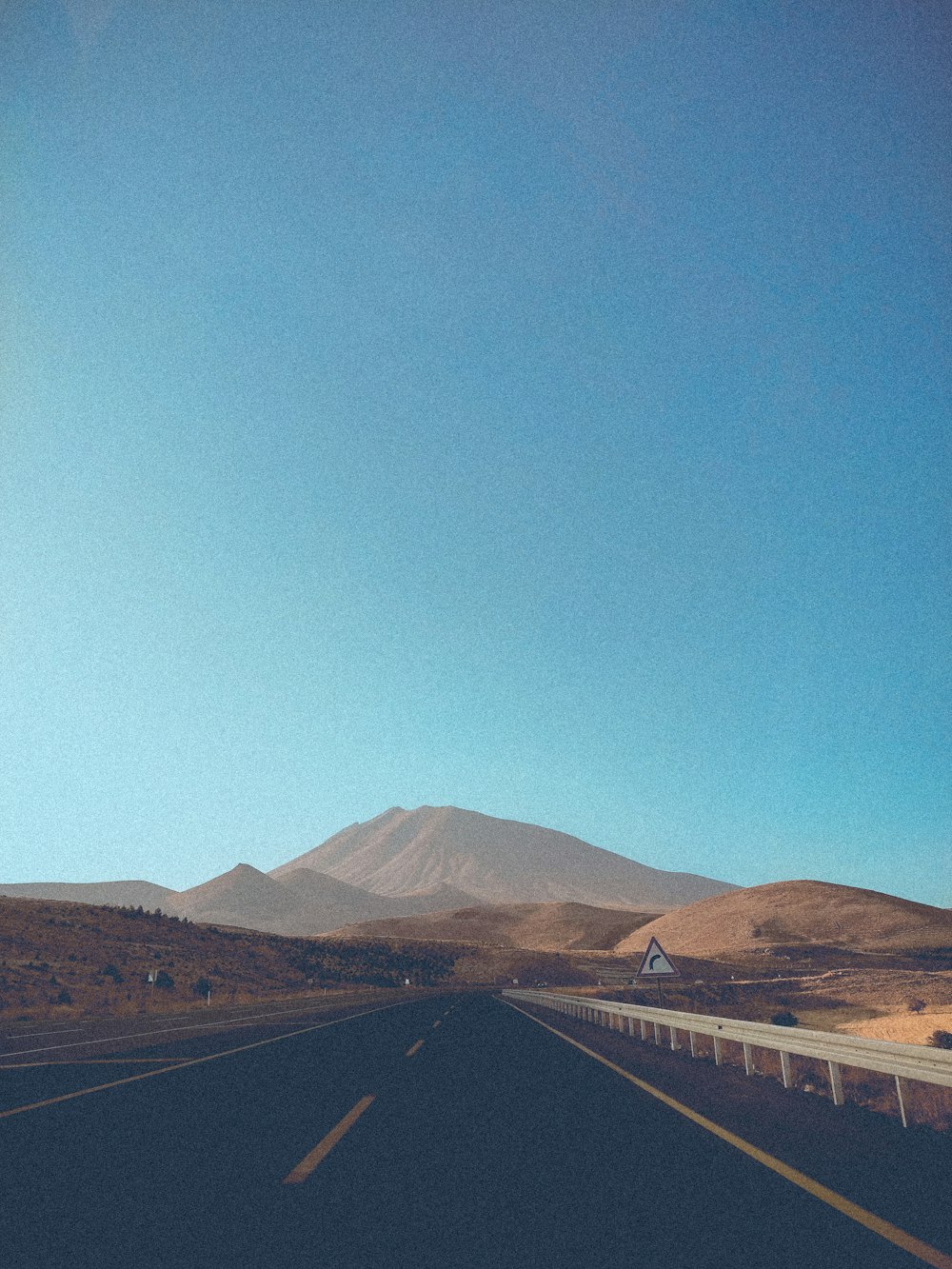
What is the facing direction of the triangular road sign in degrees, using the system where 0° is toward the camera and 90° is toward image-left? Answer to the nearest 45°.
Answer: approximately 0°
